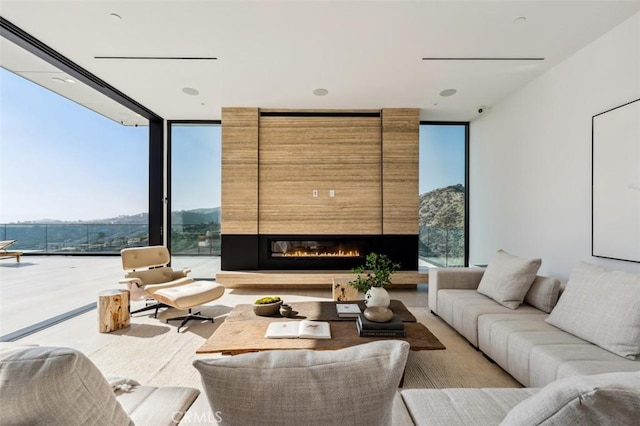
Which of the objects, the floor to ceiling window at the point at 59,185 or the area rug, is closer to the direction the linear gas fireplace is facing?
the area rug

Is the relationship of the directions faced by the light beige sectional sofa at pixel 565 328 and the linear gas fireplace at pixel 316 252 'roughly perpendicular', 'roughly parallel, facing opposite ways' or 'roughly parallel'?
roughly perpendicular

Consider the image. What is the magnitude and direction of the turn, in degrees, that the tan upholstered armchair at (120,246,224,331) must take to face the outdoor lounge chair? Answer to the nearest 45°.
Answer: approximately 180°

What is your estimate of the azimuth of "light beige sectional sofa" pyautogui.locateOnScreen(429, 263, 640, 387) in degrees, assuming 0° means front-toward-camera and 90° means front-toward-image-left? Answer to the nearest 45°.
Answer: approximately 45°

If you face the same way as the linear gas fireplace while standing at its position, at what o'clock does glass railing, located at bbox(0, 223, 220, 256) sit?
The glass railing is roughly at 4 o'clock from the linear gas fireplace.

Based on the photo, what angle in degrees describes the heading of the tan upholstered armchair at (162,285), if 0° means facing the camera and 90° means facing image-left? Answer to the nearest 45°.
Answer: approximately 315°

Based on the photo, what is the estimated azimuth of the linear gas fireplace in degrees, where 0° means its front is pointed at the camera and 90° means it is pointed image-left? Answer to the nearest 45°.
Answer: approximately 0°
